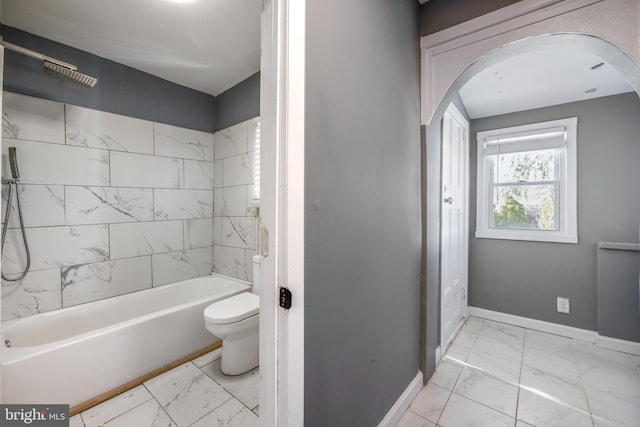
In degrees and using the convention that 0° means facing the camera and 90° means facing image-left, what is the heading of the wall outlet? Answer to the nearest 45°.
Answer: approximately 0°

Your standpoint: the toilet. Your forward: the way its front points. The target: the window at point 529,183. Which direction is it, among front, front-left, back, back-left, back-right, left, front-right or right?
back-left

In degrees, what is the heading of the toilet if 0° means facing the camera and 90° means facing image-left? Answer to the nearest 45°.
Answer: approximately 45°

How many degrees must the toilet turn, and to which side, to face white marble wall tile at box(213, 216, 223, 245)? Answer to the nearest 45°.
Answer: approximately 135° to its right

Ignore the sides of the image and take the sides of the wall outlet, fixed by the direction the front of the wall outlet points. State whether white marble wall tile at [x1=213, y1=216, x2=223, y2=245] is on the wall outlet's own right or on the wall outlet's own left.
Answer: on the wall outlet's own right

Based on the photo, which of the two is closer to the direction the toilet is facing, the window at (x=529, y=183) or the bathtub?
the bathtub
